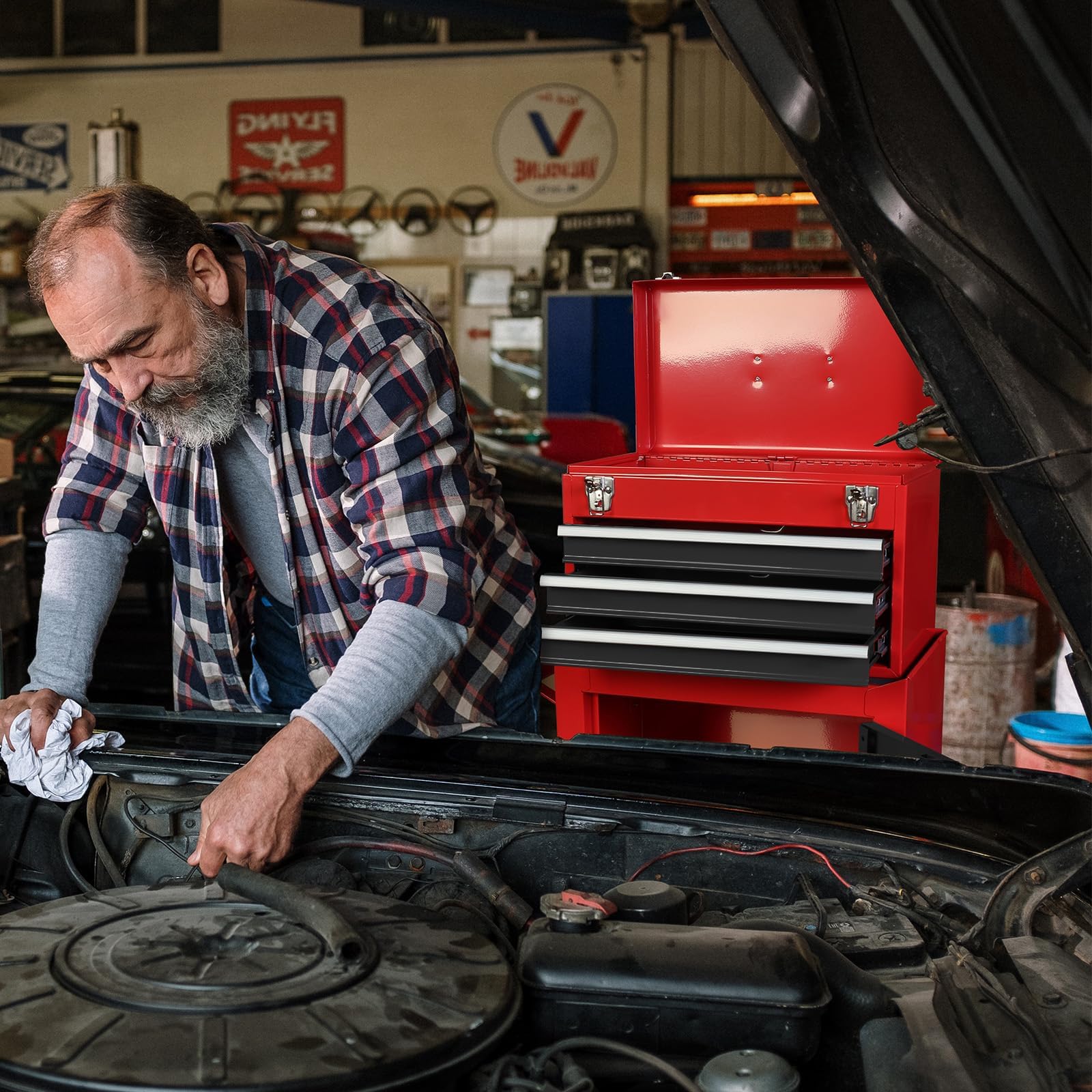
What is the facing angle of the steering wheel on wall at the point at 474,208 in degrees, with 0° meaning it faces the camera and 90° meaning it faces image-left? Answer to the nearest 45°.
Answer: approximately 0°

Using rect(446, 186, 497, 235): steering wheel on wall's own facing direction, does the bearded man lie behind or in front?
in front

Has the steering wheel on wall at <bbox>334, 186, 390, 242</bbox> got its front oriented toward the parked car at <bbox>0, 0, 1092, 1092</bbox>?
yes

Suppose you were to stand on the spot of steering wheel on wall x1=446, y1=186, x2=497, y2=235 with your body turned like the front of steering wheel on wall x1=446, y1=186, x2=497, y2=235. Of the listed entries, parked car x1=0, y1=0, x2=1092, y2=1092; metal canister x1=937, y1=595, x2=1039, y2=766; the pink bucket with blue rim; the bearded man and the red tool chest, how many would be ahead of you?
5

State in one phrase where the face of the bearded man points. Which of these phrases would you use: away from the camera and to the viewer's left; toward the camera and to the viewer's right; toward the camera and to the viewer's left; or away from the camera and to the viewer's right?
toward the camera and to the viewer's left

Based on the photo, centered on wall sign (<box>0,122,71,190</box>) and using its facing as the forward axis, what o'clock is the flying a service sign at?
The flying a service sign is roughly at 10 o'clock from the wall sign.

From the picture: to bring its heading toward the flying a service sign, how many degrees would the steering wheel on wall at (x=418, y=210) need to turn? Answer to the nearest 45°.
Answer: approximately 90° to its right

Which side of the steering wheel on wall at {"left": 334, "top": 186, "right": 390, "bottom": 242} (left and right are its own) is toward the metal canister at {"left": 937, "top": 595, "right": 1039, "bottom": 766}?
front

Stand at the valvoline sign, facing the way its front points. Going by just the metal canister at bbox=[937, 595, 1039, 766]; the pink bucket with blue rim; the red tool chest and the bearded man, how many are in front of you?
4
